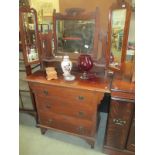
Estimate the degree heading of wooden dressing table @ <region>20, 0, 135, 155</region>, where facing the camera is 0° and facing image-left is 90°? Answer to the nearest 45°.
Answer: approximately 45°
